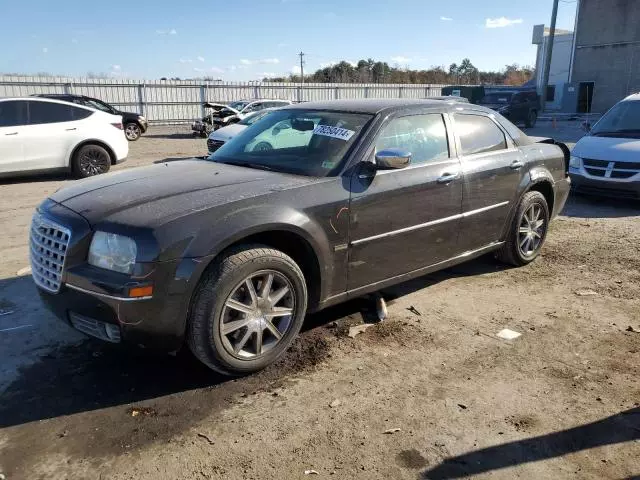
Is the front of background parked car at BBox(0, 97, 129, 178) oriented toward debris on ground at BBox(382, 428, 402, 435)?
no

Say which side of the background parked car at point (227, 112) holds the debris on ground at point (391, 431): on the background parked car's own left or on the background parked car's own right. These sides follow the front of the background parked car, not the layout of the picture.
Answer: on the background parked car's own left

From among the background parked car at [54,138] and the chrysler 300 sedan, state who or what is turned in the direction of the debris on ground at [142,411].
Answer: the chrysler 300 sedan

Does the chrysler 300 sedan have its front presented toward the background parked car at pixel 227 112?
no

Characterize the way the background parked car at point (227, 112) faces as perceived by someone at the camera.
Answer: facing the viewer and to the left of the viewer

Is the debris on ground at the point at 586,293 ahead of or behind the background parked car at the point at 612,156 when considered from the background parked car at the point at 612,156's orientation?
ahead

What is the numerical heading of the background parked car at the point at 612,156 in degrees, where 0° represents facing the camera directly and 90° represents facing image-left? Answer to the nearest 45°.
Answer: approximately 45°

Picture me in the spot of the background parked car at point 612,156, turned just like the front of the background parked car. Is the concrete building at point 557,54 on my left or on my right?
on my right

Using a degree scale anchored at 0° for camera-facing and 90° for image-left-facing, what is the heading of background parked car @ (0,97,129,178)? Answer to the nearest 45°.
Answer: approximately 90°

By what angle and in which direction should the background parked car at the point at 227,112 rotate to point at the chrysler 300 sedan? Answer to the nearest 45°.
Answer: approximately 45° to its left

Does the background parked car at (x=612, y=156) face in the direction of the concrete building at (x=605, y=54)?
no

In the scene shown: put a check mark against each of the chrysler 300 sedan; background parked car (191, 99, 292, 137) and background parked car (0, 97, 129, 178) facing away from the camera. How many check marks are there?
0

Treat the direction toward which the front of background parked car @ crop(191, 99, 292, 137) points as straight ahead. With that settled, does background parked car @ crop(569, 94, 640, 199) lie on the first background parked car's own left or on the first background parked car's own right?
on the first background parked car's own left

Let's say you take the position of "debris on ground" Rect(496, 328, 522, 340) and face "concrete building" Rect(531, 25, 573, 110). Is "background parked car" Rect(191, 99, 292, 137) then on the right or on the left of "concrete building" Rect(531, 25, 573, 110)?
left

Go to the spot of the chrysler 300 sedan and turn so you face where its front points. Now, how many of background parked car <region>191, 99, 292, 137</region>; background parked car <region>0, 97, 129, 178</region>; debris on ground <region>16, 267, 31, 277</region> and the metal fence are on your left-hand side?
0
